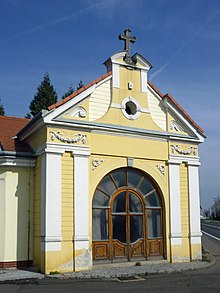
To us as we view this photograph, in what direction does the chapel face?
facing the viewer and to the right of the viewer

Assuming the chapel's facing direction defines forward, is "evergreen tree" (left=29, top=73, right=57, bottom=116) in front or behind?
behind
